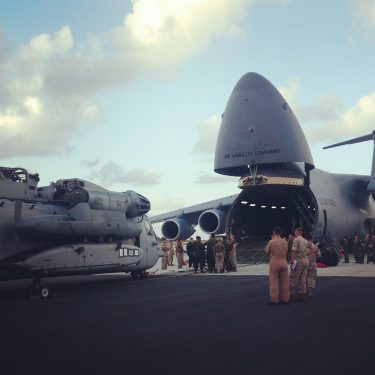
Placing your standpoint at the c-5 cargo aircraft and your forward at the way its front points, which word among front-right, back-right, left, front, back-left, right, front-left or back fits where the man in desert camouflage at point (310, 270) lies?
front-left

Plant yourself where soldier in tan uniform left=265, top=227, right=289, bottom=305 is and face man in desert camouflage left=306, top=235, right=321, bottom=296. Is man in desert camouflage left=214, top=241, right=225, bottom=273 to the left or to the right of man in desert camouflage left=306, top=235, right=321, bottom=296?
left

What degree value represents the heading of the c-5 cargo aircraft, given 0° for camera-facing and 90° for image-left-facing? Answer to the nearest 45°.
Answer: approximately 45°
